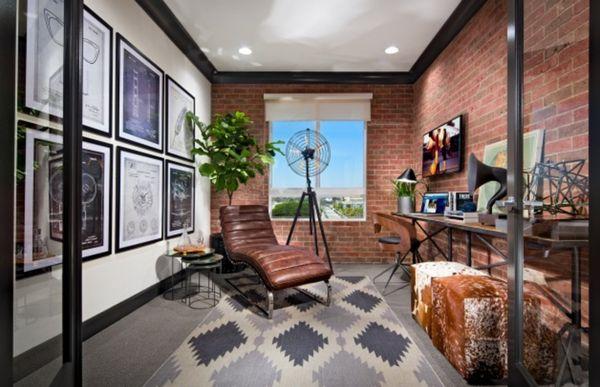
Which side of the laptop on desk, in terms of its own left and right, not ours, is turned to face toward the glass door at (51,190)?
front

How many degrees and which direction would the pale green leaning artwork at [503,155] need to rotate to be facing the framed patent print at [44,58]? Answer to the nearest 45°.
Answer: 0° — it already faces it

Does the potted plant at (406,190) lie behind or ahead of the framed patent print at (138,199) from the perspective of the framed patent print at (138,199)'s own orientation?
ahead

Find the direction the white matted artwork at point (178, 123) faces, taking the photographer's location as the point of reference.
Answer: facing the viewer and to the right of the viewer

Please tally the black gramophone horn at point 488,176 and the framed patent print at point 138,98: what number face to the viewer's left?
1

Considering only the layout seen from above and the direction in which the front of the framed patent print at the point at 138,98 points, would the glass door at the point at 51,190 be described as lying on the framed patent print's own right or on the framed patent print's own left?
on the framed patent print's own right

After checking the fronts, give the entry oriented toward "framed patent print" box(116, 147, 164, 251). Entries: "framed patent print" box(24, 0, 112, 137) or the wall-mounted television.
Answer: the wall-mounted television

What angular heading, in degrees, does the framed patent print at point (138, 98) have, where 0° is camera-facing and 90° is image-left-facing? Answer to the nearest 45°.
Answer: approximately 315°

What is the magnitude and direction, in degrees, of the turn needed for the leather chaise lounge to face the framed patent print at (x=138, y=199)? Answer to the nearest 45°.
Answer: approximately 135° to its right

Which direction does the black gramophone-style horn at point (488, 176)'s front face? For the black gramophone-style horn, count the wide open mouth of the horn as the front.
to the viewer's left

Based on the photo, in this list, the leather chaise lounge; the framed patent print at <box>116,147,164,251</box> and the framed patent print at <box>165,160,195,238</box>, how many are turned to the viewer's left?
0

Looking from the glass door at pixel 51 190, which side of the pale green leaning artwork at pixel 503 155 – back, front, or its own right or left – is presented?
front

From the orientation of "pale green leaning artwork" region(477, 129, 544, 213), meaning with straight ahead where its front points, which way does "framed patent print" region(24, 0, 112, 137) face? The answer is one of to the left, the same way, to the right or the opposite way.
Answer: the opposite way
